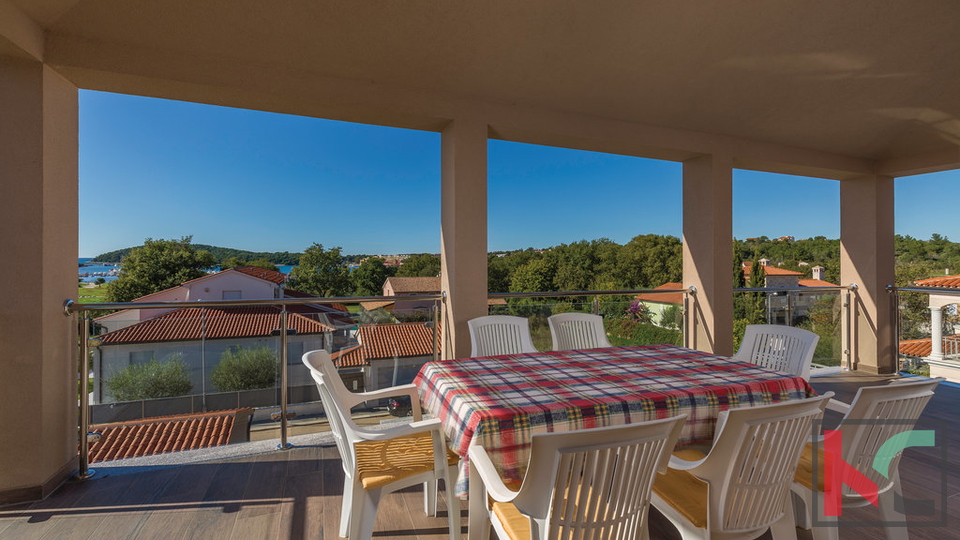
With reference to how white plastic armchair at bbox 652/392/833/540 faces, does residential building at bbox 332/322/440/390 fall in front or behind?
in front

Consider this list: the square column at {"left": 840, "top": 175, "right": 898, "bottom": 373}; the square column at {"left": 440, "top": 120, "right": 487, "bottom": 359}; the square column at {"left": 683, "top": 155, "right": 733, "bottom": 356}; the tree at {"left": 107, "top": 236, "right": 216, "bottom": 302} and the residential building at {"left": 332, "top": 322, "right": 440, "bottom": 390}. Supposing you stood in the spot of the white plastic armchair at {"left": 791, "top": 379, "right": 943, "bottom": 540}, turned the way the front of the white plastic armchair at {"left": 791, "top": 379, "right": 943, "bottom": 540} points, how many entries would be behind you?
0

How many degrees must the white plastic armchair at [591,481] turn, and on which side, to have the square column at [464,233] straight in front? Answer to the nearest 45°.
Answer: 0° — it already faces it

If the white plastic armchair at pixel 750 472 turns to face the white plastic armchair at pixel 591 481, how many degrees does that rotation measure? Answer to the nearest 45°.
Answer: approximately 90° to its left

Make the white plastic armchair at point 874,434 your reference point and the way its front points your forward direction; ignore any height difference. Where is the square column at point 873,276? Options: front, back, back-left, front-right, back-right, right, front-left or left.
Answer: front-right

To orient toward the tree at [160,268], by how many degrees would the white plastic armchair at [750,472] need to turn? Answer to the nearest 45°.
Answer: approximately 45° to its left

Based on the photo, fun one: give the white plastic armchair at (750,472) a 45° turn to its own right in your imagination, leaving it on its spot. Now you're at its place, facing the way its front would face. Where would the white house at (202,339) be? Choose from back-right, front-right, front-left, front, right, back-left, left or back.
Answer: left

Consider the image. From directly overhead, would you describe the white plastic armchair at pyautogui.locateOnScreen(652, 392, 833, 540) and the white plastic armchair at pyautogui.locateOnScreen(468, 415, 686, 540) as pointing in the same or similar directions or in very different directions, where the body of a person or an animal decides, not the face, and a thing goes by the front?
same or similar directions

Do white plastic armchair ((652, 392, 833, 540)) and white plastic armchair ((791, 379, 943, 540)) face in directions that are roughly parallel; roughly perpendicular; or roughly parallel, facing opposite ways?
roughly parallel

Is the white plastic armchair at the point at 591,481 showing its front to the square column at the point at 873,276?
no

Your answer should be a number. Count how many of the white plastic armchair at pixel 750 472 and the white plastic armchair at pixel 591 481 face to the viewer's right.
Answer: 0

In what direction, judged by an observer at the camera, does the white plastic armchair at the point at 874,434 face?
facing away from the viewer and to the left of the viewer

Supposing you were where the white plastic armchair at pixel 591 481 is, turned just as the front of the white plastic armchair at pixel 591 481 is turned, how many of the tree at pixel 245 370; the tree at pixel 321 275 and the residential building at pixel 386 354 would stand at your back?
0

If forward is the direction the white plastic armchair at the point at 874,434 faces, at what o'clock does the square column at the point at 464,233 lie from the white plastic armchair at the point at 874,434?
The square column is roughly at 11 o'clock from the white plastic armchair.

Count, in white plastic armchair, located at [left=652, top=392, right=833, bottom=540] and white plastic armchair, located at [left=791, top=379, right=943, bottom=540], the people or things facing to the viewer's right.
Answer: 0

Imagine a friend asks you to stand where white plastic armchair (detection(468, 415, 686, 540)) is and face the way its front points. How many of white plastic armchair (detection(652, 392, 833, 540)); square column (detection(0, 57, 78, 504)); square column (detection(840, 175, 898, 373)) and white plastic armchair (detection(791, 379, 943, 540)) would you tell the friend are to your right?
3

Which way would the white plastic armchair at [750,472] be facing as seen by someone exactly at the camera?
facing away from the viewer and to the left of the viewer

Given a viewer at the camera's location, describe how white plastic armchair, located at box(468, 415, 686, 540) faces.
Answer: facing away from the viewer and to the left of the viewer

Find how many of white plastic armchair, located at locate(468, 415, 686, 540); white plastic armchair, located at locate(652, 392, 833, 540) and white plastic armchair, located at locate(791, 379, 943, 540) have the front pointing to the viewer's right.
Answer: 0

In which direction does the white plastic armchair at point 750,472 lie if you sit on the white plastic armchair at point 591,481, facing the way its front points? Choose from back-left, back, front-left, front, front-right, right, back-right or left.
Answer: right
